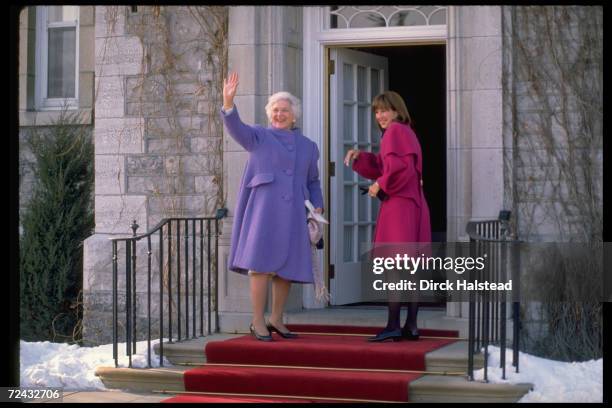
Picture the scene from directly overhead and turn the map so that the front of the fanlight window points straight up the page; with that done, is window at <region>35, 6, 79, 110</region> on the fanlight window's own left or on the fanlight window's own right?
on the fanlight window's own right

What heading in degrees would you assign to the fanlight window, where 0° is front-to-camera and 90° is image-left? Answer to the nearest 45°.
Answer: approximately 0°

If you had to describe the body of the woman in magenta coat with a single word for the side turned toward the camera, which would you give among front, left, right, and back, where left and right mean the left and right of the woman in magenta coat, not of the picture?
left

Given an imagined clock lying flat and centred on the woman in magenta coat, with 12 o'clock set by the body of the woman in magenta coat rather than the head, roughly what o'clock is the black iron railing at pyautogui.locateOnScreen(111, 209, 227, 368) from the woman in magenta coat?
The black iron railing is roughly at 10 o'clock from the woman in magenta coat.
